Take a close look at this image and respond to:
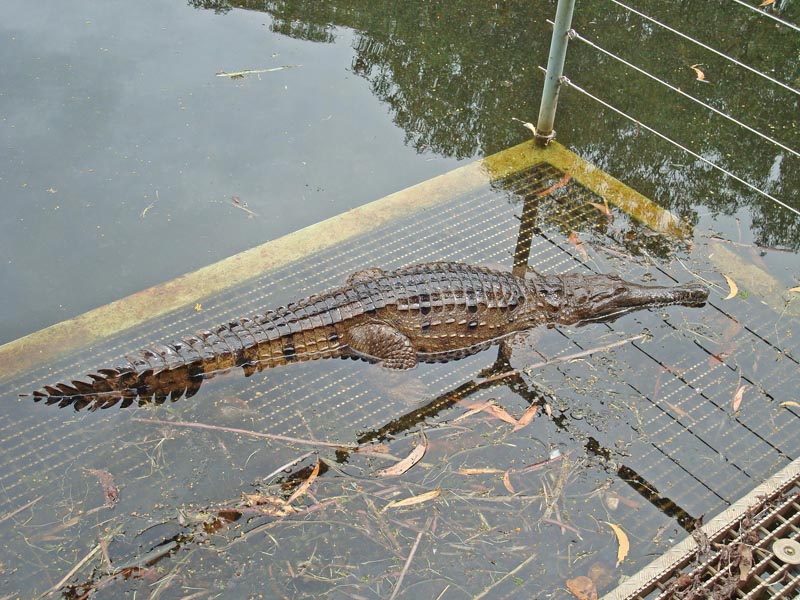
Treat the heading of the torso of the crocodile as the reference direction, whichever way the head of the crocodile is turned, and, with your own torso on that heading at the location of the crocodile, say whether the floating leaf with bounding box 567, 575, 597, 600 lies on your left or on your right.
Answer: on your right

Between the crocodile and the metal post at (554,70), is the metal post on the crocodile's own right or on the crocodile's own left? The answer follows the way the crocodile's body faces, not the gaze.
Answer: on the crocodile's own left

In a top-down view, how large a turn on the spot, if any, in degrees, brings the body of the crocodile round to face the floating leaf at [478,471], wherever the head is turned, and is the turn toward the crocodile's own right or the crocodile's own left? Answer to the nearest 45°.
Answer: approximately 45° to the crocodile's own right

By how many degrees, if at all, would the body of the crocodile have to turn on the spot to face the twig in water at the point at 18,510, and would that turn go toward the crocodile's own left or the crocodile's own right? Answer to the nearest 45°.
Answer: approximately 135° to the crocodile's own right

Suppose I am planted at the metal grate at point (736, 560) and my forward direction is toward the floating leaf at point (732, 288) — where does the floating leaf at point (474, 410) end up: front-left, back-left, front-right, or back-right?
front-left

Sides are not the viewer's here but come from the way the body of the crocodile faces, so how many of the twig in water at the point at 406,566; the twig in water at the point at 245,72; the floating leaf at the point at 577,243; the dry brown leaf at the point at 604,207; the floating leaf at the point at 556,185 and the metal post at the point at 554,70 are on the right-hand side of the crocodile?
1

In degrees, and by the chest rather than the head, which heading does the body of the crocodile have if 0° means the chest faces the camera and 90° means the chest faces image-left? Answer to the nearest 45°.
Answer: approximately 270°

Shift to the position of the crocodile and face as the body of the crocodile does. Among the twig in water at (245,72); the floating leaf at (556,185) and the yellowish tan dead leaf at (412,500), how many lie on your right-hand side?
1

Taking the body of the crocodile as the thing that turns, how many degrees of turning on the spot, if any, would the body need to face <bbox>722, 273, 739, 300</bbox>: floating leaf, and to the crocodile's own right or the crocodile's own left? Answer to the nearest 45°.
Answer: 0° — it already faces it

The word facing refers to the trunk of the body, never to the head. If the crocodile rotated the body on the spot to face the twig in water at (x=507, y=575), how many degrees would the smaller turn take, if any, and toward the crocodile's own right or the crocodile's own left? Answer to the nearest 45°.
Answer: approximately 90° to the crocodile's own right

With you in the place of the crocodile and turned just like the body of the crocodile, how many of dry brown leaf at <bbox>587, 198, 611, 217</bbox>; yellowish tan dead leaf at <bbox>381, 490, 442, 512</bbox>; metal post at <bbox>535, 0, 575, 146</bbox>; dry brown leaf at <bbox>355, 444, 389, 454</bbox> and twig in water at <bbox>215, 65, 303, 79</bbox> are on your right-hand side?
2

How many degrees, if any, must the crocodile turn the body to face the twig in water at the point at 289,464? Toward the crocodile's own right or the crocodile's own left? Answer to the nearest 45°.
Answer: approximately 135° to the crocodile's own right

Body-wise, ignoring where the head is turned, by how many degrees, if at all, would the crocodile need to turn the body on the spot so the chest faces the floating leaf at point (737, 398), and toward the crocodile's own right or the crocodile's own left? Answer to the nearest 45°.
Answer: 0° — it already faces it

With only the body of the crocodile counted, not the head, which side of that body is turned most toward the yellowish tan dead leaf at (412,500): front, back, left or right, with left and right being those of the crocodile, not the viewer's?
right

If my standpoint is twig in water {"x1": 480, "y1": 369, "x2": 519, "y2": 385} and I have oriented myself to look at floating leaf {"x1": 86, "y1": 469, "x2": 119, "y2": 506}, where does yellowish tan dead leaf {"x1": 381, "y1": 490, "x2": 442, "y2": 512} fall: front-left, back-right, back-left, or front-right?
front-left

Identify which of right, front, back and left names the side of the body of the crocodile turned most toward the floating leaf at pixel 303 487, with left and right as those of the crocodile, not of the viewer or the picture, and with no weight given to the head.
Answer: right
